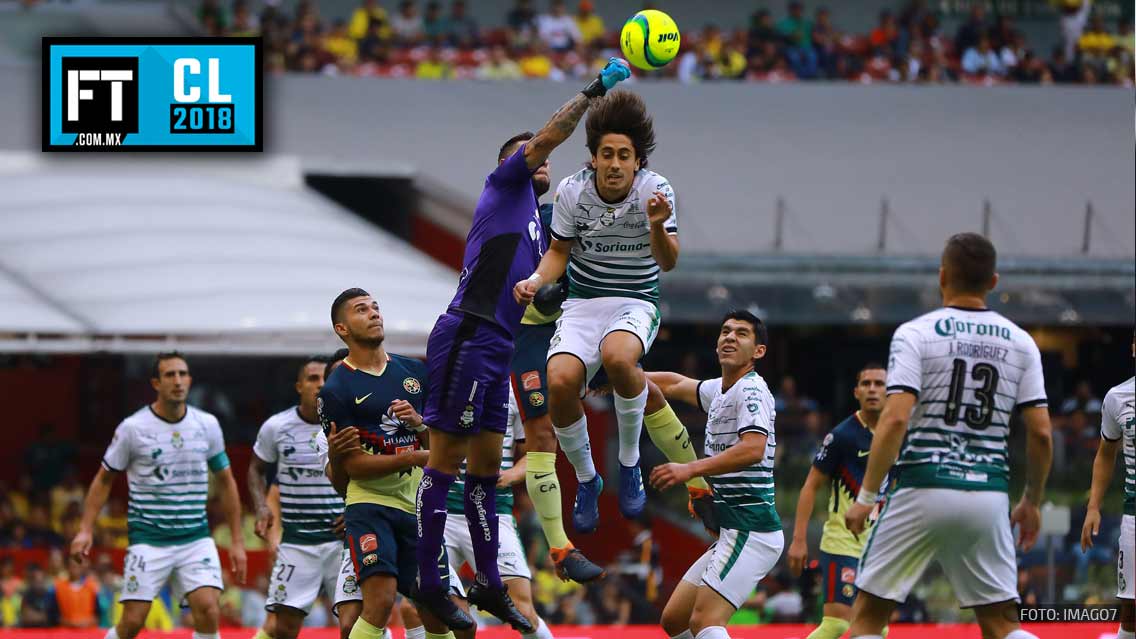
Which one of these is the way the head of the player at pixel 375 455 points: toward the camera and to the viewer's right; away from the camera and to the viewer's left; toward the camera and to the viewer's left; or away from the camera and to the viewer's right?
toward the camera and to the viewer's right

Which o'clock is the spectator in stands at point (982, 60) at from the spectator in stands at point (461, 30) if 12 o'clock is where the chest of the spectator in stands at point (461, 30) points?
the spectator in stands at point (982, 60) is roughly at 9 o'clock from the spectator in stands at point (461, 30).

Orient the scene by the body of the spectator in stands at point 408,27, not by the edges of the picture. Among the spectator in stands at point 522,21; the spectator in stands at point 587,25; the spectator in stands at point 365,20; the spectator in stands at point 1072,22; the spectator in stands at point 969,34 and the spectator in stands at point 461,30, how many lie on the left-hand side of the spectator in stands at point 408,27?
5

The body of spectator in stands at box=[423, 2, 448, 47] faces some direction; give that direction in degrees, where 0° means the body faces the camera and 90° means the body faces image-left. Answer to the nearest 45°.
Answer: approximately 0°

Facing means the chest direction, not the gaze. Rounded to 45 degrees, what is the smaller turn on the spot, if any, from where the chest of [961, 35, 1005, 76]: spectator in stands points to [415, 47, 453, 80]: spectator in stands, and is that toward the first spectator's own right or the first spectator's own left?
approximately 45° to the first spectator's own right

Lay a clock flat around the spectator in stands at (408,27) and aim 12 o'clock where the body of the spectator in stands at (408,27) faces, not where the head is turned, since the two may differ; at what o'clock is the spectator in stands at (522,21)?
the spectator in stands at (522,21) is roughly at 9 o'clock from the spectator in stands at (408,27).

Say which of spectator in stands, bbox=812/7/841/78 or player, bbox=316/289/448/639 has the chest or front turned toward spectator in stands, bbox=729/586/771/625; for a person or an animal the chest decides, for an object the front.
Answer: spectator in stands, bbox=812/7/841/78

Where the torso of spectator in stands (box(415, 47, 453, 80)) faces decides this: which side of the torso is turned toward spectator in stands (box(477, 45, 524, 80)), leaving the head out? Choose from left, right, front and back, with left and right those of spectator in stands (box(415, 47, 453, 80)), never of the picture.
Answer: left

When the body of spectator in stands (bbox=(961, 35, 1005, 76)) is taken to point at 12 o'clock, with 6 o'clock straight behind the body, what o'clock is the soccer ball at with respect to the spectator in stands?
The soccer ball is roughly at 12 o'clock from the spectator in stands.
